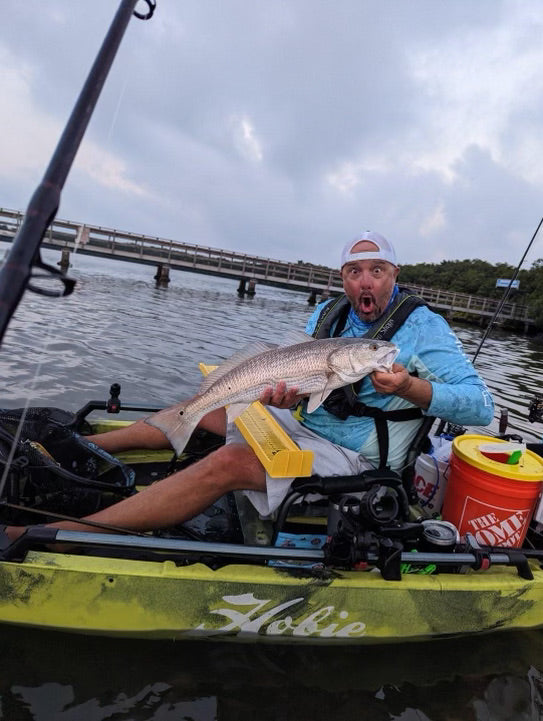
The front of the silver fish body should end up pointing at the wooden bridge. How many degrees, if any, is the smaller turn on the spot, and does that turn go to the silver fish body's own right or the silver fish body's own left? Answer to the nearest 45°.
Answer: approximately 90° to the silver fish body's own left

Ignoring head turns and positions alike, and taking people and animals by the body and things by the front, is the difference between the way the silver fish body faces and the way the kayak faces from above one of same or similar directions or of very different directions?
very different directions

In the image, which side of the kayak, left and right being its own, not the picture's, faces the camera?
left

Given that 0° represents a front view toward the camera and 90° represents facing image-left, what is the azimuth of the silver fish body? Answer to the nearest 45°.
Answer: approximately 270°

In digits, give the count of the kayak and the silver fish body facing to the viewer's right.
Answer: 1

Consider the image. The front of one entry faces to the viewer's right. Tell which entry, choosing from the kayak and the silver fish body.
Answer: the silver fish body

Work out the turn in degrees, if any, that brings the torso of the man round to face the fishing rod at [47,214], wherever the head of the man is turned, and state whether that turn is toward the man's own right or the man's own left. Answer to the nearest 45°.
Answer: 0° — they already face it

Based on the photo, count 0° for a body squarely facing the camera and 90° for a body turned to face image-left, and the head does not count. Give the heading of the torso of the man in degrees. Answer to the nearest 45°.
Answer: approximately 45°

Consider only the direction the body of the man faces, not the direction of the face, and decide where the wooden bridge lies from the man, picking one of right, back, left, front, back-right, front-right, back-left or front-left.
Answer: back-right
